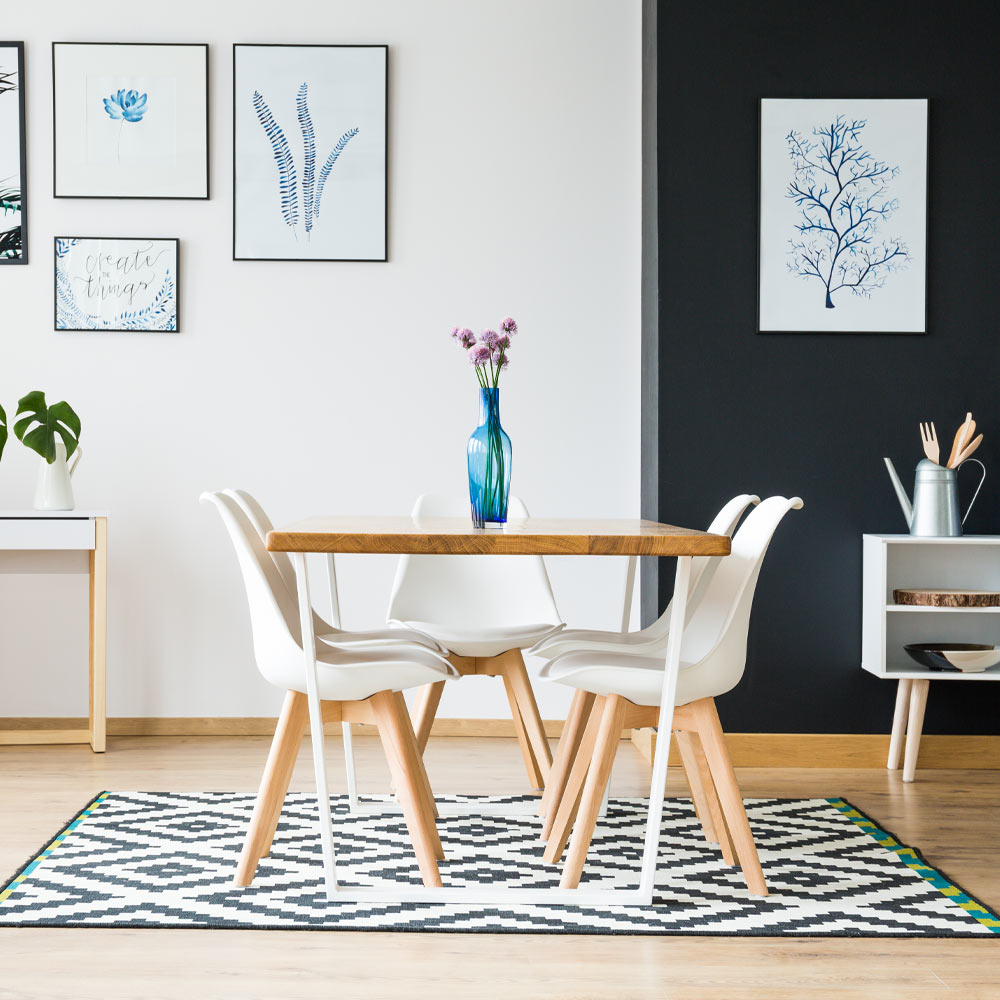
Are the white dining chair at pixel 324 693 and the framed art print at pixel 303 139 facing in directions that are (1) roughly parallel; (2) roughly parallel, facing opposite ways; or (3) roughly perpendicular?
roughly perpendicular

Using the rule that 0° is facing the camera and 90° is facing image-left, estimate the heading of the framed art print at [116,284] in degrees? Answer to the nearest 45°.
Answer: approximately 0°

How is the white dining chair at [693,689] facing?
to the viewer's left

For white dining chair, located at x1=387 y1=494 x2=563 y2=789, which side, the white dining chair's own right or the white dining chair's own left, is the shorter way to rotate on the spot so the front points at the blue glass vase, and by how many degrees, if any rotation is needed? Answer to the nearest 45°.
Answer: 0° — it already faces it

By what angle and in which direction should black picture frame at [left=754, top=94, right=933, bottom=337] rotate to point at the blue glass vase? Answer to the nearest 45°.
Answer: approximately 45° to its right

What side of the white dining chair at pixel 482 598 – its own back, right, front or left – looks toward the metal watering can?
left
